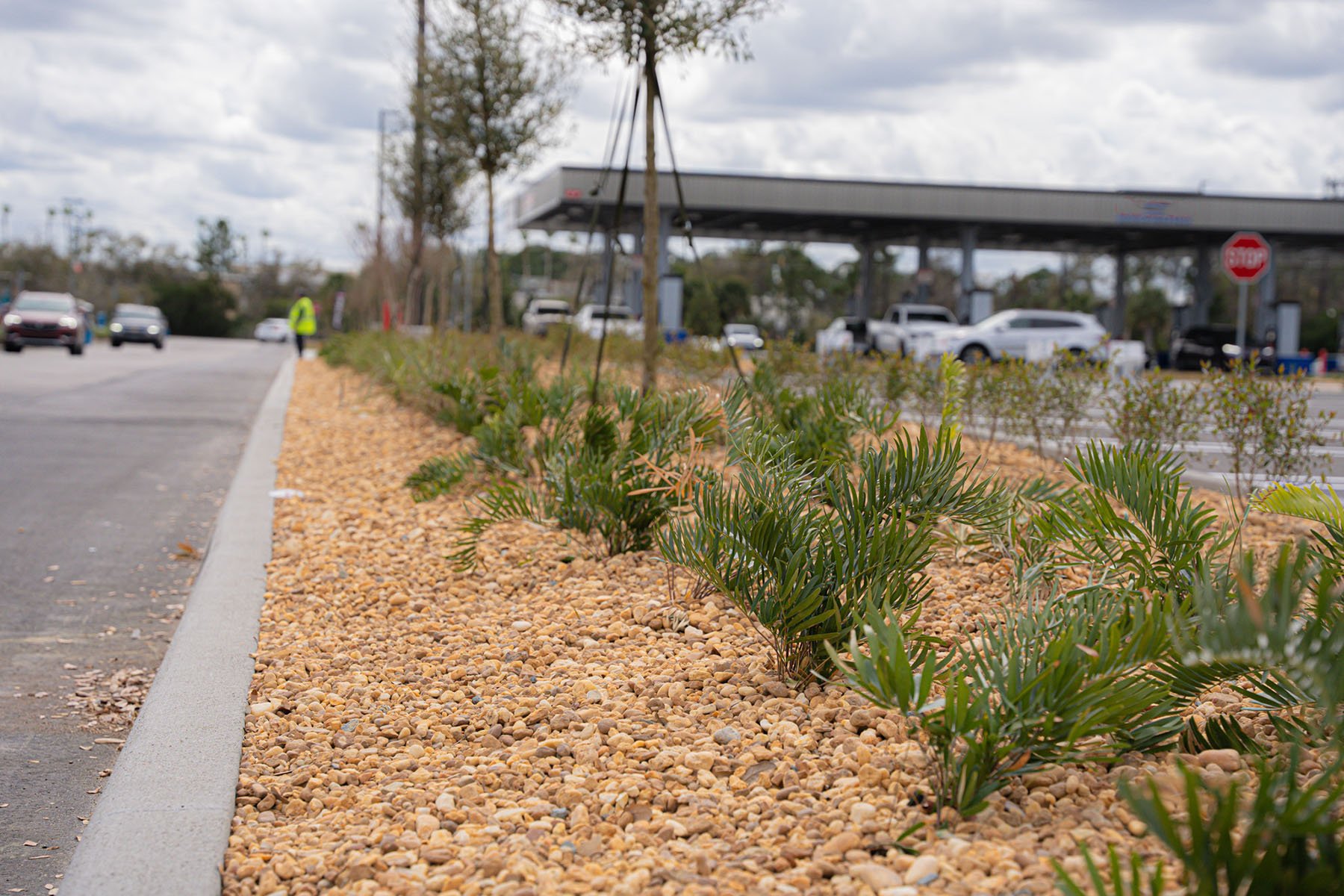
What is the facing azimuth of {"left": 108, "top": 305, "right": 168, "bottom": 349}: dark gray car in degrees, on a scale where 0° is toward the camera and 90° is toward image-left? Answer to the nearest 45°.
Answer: approximately 0°

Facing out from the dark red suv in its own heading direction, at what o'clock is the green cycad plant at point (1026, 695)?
The green cycad plant is roughly at 12 o'clock from the dark red suv.

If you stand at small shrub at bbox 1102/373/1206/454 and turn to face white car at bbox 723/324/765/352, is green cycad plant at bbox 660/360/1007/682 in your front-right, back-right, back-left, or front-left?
back-left

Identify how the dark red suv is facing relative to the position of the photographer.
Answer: facing the viewer

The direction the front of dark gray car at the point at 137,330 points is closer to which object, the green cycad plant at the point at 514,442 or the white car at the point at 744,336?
the green cycad plant

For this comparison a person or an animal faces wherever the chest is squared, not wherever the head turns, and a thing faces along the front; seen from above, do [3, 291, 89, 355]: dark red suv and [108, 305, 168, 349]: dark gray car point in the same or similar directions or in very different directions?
same or similar directions

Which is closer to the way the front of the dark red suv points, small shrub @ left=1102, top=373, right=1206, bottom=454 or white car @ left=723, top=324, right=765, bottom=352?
the small shrub

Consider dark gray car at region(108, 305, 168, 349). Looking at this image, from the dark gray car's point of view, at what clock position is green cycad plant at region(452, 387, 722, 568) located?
The green cycad plant is roughly at 12 o'clock from the dark gray car.

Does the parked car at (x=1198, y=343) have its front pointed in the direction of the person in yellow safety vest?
no

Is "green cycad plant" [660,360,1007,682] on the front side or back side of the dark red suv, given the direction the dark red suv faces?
on the front side

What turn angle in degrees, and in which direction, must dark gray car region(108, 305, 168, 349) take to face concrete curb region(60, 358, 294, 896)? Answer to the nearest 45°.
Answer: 0° — it already faces it

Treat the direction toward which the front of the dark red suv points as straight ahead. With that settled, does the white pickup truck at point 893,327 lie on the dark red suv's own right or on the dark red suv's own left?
on the dark red suv's own left

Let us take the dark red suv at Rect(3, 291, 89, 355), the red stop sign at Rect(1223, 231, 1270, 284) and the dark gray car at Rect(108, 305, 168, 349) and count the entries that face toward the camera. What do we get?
3

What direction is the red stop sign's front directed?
toward the camera

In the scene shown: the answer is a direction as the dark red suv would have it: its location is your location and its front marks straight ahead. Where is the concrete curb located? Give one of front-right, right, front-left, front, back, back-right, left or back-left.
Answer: front

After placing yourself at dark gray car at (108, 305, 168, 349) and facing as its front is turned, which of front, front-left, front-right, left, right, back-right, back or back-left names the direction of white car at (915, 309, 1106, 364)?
front-left

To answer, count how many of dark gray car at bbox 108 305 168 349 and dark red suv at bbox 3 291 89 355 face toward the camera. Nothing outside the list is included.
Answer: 2
